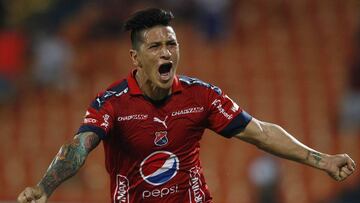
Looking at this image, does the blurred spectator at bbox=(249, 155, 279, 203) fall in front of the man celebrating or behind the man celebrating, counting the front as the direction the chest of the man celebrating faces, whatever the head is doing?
behind

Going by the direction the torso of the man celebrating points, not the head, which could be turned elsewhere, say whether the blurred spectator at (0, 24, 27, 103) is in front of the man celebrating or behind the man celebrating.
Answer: behind

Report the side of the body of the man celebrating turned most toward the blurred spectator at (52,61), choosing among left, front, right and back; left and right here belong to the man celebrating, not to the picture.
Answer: back

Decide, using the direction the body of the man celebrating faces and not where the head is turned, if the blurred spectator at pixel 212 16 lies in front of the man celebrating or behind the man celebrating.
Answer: behind

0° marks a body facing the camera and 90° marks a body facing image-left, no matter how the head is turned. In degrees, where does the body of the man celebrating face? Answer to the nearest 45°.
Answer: approximately 0°
